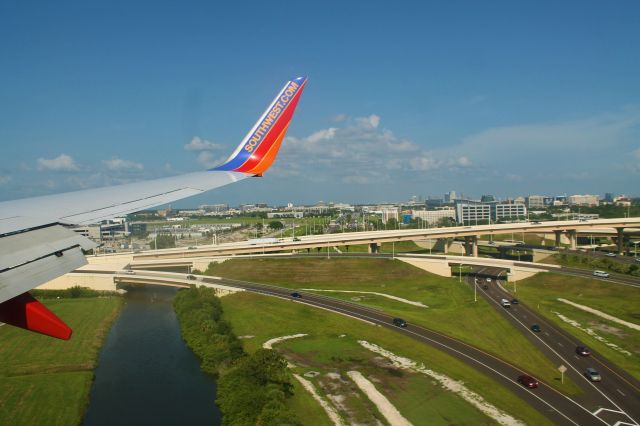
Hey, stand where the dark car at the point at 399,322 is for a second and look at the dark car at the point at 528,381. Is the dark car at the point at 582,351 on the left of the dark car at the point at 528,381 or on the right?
left

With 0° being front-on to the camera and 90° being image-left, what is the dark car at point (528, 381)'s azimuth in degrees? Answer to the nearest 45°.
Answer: approximately 315°

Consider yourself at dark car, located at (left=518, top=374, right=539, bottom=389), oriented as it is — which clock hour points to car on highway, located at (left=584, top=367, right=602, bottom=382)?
The car on highway is roughly at 9 o'clock from the dark car.

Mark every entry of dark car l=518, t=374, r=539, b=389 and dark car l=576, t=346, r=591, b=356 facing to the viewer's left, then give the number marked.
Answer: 0

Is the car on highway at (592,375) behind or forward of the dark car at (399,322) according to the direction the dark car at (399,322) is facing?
forward

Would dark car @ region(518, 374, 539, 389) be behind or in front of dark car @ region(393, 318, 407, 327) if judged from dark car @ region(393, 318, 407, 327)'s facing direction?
in front

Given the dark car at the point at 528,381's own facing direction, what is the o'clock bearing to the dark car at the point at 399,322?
the dark car at the point at 399,322 is roughly at 6 o'clock from the dark car at the point at 528,381.

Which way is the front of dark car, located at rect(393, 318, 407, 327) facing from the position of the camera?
facing the viewer and to the right of the viewer
